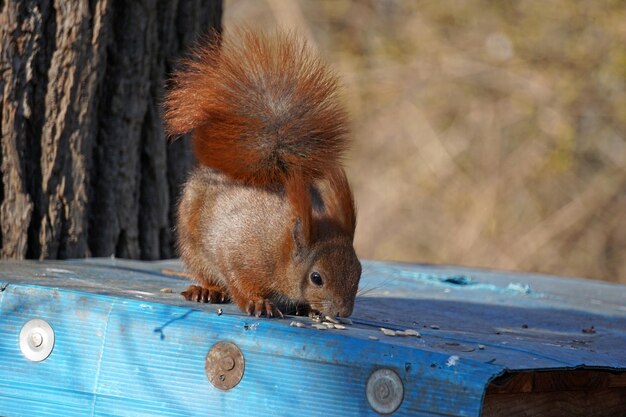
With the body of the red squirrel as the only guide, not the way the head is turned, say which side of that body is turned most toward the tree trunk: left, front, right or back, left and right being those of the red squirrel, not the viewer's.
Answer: back

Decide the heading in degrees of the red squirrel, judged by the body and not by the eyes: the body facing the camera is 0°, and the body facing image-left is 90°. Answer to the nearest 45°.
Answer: approximately 315°
